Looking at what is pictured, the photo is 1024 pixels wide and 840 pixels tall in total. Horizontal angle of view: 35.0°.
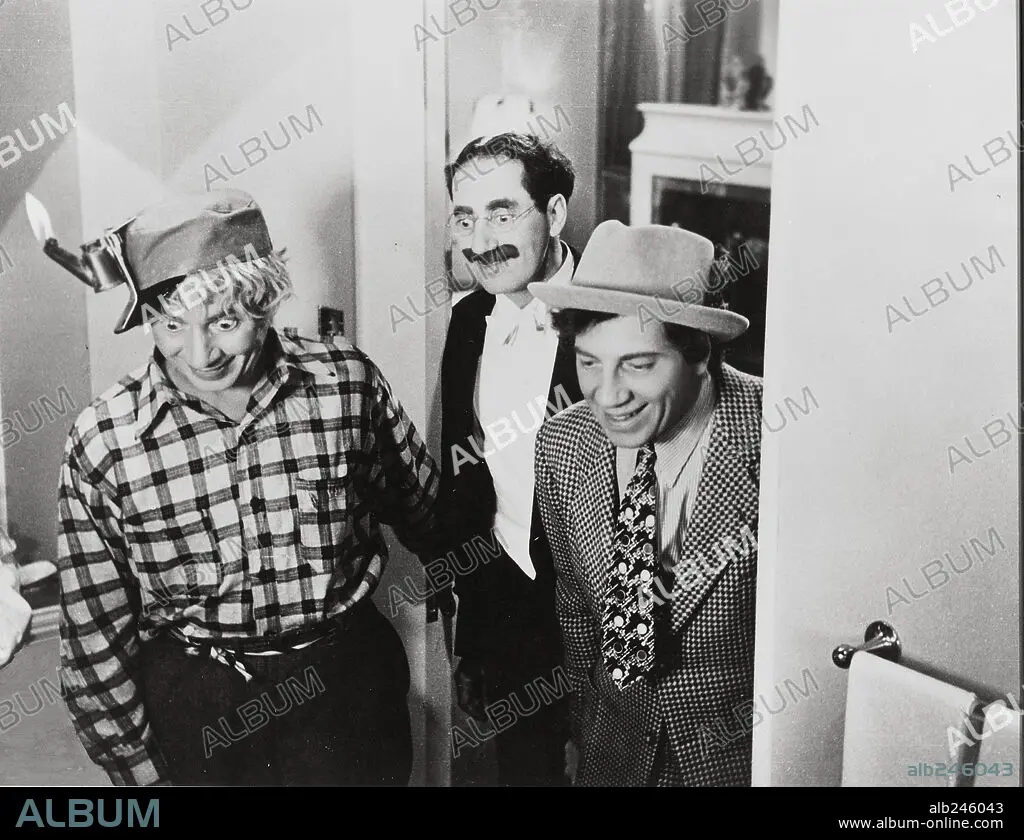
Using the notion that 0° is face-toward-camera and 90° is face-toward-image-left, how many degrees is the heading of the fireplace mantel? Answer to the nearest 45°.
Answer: approximately 0°

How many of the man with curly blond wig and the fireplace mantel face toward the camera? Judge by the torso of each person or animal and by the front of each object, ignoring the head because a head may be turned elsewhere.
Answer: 2

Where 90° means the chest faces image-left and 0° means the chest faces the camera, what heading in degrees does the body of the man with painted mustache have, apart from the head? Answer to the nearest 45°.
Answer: approximately 45°

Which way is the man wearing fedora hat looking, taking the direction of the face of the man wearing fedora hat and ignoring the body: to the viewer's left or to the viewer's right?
to the viewer's left
